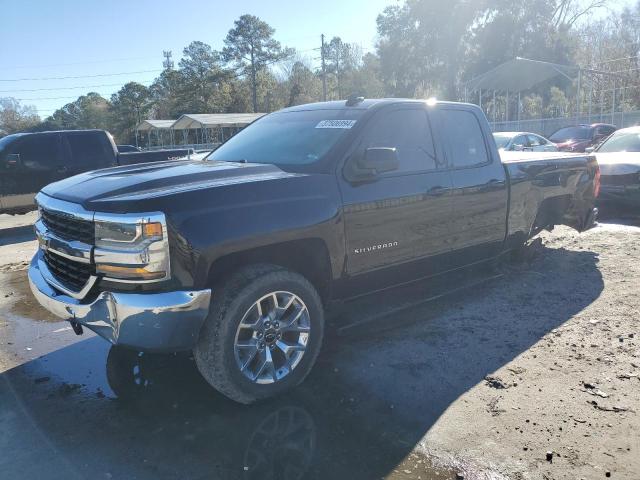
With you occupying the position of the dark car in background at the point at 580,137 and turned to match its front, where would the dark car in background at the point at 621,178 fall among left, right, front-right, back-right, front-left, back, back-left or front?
front-left

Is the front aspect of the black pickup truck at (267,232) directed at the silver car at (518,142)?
no

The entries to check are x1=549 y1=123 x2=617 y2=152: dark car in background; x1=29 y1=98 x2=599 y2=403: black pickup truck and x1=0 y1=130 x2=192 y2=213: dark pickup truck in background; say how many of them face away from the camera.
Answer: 0

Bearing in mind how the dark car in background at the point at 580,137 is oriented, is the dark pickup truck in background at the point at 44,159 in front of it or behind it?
in front

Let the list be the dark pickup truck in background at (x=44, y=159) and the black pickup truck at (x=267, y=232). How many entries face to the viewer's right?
0

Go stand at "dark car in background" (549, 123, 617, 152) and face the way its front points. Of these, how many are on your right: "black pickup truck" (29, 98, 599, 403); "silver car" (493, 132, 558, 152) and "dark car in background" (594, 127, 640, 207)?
0

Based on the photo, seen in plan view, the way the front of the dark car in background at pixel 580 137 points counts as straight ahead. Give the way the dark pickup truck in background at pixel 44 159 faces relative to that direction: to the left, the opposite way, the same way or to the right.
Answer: the same way

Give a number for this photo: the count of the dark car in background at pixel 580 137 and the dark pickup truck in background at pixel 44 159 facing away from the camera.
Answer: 0

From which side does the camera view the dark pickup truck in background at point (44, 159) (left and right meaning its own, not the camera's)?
left

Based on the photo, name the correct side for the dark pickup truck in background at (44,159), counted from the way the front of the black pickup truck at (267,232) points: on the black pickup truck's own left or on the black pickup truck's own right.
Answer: on the black pickup truck's own right

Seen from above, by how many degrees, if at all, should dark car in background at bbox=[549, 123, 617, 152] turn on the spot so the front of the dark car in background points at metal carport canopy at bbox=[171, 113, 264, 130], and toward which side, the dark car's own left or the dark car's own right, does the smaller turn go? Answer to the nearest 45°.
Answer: approximately 90° to the dark car's own right

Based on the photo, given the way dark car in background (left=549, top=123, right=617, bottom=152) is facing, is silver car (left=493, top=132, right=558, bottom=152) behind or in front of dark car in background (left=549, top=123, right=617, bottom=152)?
in front

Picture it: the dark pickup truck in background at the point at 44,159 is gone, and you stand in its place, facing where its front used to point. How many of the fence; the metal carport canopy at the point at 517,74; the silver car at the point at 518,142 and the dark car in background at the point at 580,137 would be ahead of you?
0

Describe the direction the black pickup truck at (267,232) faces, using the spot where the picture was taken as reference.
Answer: facing the viewer and to the left of the viewer

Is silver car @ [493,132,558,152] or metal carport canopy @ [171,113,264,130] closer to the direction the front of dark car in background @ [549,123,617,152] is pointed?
the silver car

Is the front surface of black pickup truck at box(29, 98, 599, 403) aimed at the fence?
no

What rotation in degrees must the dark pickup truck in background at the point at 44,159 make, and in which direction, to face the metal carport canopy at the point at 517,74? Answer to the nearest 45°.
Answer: approximately 135° to its right
